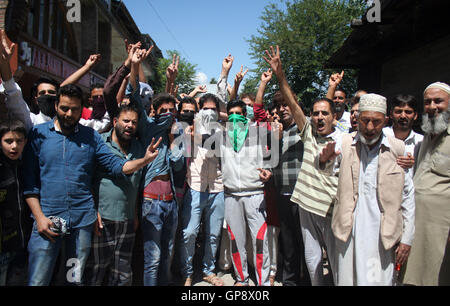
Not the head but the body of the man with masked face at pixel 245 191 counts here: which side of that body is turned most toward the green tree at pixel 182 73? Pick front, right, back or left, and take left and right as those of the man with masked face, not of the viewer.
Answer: back

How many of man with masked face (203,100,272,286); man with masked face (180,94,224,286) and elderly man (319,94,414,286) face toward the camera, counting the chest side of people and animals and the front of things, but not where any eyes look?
3

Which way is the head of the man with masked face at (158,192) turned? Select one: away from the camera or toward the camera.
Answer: toward the camera

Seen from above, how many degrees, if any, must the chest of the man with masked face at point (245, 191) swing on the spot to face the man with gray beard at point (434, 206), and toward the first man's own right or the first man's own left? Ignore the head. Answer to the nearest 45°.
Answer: approximately 45° to the first man's own left

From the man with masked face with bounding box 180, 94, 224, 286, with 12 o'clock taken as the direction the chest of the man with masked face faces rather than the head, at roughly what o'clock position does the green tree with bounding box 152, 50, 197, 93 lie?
The green tree is roughly at 6 o'clock from the man with masked face.

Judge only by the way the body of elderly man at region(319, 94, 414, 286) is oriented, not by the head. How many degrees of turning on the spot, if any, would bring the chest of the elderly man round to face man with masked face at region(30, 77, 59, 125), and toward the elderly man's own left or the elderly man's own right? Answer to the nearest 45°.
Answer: approximately 90° to the elderly man's own right

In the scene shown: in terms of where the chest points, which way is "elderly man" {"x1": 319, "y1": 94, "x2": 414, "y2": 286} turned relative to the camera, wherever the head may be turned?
toward the camera

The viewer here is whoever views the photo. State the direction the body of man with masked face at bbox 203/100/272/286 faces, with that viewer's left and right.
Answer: facing the viewer
